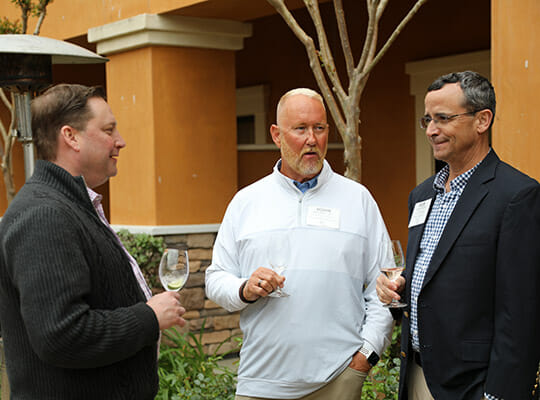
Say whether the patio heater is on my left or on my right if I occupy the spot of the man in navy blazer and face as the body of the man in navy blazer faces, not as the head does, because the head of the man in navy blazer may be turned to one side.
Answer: on my right

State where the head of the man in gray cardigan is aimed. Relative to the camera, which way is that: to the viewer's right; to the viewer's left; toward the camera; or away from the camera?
to the viewer's right

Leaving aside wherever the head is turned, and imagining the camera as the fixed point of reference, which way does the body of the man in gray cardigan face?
to the viewer's right

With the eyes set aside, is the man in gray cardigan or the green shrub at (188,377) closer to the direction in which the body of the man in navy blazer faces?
the man in gray cardigan

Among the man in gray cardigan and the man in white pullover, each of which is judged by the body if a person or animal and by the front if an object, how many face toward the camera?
1

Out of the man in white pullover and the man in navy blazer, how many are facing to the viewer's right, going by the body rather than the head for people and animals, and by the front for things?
0

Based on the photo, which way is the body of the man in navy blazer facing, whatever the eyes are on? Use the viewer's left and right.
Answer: facing the viewer and to the left of the viewer

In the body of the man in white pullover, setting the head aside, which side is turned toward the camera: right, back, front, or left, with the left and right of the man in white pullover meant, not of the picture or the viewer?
front

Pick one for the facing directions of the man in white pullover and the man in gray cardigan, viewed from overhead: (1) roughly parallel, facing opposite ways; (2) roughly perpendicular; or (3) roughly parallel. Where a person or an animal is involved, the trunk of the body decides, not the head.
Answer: roughly perpendicular

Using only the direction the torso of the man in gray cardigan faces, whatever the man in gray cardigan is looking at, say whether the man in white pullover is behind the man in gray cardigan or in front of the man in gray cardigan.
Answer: in front

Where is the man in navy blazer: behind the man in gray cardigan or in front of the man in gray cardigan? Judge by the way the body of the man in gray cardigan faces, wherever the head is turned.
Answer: in front

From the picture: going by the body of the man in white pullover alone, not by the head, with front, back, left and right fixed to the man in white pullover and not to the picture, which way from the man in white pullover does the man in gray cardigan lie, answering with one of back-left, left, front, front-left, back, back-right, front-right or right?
front-right

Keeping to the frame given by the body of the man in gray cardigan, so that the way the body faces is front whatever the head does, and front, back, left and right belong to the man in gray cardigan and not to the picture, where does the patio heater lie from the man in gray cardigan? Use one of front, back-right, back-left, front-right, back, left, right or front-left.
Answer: left
